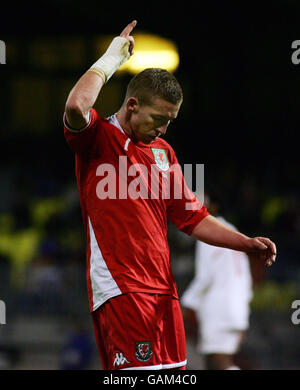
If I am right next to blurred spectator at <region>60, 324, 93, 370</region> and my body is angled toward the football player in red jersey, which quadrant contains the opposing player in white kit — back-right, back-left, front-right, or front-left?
front-left

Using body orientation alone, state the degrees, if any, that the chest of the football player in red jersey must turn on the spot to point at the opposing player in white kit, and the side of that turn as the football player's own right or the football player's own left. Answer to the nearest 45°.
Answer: approximately 135° to the football player's own left

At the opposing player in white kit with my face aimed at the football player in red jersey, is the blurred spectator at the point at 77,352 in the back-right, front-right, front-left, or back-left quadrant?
back-right

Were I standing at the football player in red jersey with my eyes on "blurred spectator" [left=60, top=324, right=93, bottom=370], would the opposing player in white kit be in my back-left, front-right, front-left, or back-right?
front-right

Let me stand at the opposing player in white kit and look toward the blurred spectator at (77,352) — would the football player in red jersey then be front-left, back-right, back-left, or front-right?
back-left

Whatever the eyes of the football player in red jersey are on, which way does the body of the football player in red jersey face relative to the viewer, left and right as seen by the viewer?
facing the viewer and to the right of the viewer

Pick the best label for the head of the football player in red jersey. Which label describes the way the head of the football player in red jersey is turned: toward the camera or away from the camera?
toward the camera

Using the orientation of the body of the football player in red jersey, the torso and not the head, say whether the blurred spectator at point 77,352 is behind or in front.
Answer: behind
